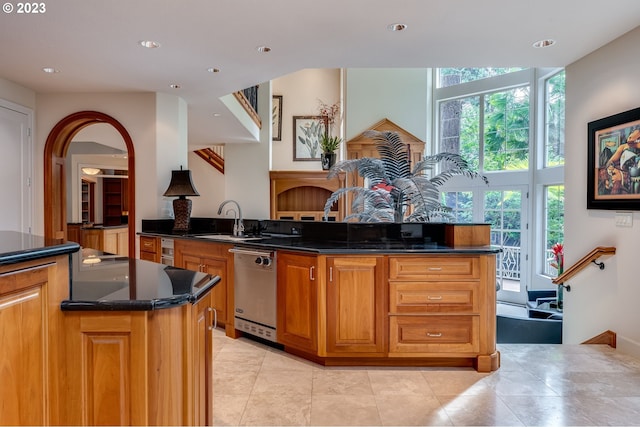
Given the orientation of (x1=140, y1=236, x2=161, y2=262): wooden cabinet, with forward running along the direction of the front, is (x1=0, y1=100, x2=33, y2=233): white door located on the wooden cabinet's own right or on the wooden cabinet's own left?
on the wooden cabinet's own right

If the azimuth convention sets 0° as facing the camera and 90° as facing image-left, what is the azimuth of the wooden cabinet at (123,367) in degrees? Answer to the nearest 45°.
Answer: approximately 0°

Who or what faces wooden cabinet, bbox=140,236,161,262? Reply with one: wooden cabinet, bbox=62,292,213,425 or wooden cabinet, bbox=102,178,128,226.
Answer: wooden cabinet, bbox=102,178,128,226

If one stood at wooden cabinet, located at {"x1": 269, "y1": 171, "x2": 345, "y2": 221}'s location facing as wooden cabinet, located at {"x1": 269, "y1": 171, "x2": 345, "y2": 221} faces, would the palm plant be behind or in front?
in front

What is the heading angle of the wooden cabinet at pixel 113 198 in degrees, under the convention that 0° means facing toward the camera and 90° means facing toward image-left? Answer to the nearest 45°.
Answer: approximately 0°

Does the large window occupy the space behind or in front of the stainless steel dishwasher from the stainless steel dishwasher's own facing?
behind

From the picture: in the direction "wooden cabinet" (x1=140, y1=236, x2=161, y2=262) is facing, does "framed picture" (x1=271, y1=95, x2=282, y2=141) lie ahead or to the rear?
to the rear

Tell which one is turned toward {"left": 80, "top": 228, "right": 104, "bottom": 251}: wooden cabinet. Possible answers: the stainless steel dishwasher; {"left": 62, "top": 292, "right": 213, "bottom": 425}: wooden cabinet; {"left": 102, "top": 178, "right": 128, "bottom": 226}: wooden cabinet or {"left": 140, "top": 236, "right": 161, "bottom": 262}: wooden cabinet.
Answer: {"left": 102, "top": 178, "right": 128, "bottom": 226}: wooden cabinet

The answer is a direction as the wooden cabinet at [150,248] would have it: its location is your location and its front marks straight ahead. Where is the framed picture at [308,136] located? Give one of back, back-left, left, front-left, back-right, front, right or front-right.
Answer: back

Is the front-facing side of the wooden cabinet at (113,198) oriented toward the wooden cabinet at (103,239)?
yes

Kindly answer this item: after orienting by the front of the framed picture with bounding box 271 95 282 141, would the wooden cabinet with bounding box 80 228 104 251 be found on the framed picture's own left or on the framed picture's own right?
on the framed picture's own right
